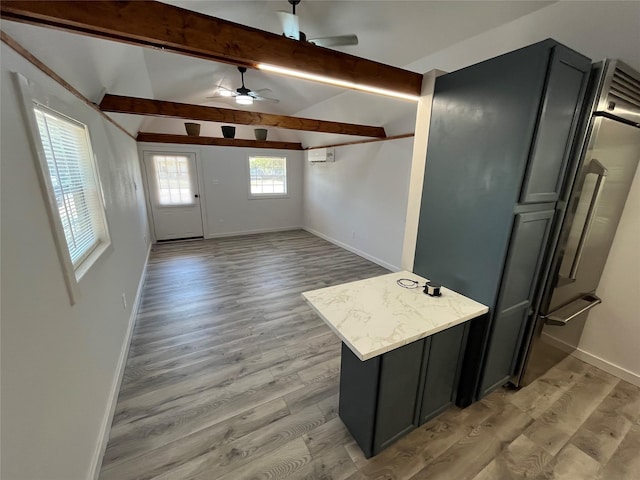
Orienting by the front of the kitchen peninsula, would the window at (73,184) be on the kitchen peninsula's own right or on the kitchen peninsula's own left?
on the kitchen peninsula's own right

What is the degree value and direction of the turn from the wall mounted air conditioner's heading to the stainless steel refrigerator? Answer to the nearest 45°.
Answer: approximately 90° to its left

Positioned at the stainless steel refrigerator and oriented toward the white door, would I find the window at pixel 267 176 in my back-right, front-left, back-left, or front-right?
front-right

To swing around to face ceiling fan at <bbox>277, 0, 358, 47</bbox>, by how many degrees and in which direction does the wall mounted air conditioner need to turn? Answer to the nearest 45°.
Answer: approximately 45° to its left

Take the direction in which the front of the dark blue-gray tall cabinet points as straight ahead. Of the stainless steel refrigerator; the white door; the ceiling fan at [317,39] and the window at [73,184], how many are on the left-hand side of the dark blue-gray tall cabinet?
1

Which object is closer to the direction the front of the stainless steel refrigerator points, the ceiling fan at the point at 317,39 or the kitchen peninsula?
the kitchen peninsula

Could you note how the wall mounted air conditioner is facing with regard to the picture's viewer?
facing the viewer and to the left of the viewer

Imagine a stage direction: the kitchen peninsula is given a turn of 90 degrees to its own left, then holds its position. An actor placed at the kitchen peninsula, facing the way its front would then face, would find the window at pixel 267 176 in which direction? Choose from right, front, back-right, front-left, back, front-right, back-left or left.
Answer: left

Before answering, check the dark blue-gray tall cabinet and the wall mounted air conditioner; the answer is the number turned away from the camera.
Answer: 0

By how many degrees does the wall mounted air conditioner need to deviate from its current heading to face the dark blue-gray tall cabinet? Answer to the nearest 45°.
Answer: approximately 45° to its left

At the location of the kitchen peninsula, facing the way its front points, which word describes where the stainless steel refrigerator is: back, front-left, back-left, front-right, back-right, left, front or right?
left

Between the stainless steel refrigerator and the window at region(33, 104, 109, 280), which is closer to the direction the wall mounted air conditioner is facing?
the window

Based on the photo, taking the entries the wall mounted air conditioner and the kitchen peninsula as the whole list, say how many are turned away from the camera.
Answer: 0

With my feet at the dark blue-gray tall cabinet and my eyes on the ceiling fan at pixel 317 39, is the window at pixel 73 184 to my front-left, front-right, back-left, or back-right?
front-left
